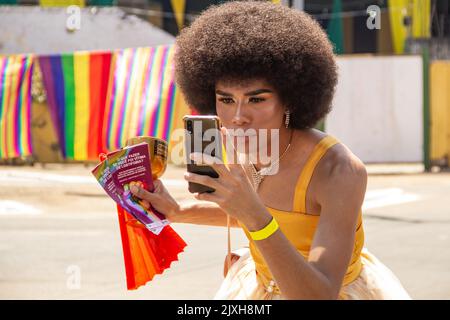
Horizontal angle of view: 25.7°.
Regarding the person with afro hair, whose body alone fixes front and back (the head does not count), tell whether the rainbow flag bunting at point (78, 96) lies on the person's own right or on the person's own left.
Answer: on the person's own right

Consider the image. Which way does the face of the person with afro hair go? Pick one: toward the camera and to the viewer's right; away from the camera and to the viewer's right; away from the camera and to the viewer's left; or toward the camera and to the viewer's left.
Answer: toward the camera and to the viewer's left

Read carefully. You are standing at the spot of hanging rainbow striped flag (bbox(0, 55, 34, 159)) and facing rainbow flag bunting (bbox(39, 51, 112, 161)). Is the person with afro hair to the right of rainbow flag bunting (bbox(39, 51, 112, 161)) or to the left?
right

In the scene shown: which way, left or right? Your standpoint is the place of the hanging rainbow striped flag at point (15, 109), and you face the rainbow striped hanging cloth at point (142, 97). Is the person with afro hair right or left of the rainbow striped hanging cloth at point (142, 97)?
right

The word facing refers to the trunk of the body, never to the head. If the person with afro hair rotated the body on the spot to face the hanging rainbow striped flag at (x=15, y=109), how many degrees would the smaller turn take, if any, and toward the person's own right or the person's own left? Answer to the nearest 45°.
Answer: approximately 135° to the person's own right

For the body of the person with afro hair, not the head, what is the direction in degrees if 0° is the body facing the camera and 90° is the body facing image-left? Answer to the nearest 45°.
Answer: approximately 45°

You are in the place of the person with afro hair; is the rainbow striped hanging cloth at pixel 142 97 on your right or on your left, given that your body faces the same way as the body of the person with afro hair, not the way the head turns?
on your right

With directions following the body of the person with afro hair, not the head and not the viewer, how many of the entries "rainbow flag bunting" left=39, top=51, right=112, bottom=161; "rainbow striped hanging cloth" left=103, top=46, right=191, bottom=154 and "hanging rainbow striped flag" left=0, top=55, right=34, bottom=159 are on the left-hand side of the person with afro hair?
0
